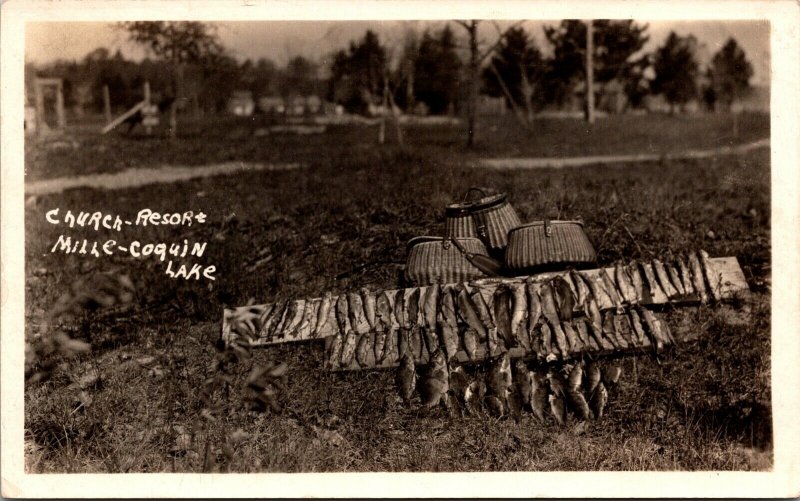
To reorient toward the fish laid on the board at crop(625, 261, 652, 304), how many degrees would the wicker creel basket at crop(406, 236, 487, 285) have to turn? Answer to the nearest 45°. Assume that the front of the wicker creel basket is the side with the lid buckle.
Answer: approximately 90° to its left

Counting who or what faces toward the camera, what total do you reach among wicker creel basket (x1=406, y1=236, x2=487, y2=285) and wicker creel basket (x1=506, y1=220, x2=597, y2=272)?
2

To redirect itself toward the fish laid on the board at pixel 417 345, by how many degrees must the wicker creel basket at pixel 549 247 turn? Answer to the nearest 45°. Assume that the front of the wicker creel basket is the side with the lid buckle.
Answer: approximately 45° to its right

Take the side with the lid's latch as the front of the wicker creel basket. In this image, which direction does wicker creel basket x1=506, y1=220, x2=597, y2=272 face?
toward the camera

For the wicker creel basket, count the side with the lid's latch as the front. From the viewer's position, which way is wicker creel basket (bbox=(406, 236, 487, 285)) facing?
facing the viewer

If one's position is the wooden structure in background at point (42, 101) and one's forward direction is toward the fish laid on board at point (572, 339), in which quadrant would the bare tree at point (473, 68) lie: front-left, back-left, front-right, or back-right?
front-left

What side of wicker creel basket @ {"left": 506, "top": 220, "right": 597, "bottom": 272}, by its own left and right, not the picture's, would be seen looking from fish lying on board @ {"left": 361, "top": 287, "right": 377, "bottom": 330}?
right

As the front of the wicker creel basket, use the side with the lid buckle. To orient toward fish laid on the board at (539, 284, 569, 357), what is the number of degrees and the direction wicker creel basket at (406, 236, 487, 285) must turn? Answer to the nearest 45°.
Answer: approximately 45° to its left

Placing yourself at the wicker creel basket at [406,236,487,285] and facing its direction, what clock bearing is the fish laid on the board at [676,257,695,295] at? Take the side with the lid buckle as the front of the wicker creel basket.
The fish laid on the board is roughly at 9 o'clock from the wicker creel basket.
